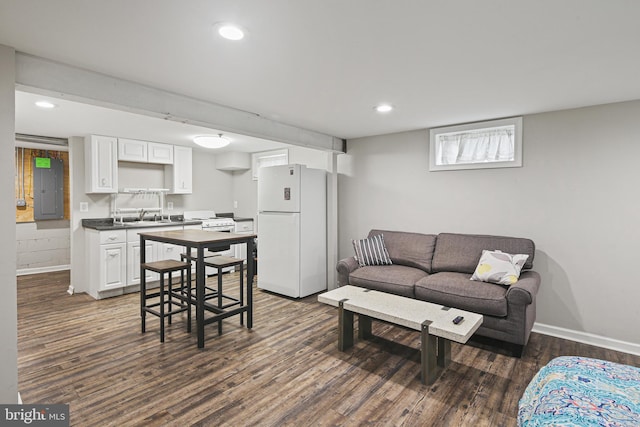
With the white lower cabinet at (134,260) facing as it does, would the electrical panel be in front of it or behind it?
behind

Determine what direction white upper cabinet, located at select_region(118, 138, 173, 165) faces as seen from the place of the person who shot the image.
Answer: facing the viewer and to the right of the viewer

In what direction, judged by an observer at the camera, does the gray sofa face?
facing the viewer and to the left of the viewer

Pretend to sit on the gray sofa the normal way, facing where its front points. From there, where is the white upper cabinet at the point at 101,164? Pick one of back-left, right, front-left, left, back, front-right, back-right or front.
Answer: front-right

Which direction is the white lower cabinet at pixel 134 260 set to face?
toward the camera

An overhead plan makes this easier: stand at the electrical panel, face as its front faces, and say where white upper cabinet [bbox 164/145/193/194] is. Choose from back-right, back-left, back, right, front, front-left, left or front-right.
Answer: front-left

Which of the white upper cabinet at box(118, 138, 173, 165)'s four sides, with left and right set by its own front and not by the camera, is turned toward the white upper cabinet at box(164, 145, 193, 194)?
left

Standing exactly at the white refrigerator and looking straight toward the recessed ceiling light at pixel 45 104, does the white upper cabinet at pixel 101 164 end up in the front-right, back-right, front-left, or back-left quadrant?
front-right

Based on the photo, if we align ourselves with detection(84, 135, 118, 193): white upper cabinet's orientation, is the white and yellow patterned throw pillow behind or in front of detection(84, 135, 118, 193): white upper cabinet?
in front

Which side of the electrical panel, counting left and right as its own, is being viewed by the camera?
front

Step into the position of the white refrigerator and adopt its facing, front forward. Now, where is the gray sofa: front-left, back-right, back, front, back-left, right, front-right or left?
left

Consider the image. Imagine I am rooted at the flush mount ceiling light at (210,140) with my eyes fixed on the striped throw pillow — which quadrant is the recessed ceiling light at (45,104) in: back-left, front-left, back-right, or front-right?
back-right
